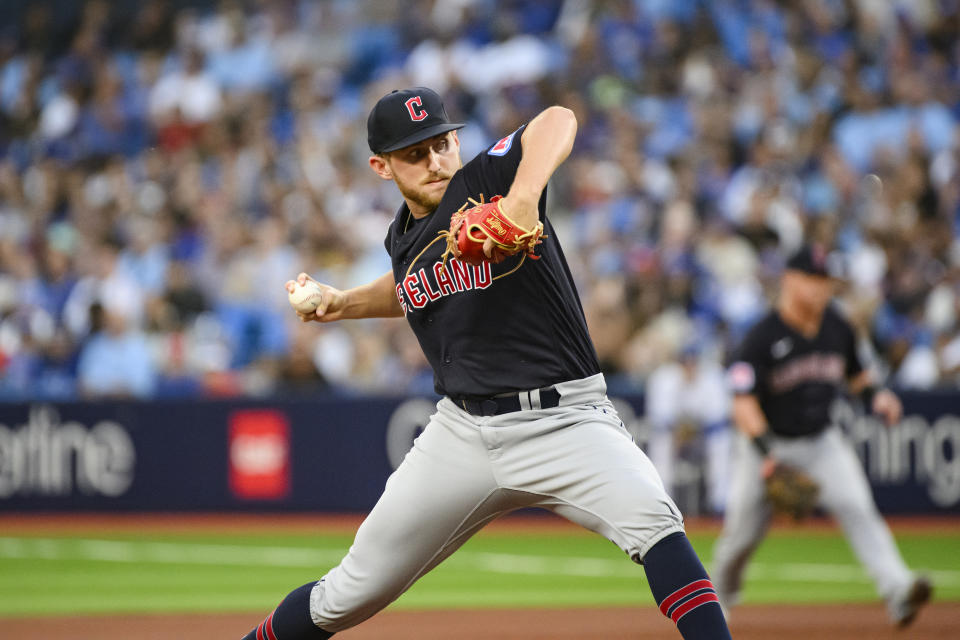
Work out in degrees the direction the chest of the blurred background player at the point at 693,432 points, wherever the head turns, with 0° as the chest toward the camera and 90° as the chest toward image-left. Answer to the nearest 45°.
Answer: approximately 0°

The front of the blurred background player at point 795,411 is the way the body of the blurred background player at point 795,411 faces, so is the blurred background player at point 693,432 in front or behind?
behind

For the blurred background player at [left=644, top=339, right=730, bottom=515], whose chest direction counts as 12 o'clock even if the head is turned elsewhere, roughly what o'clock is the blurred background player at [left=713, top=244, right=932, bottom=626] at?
the blurred background player at [left=713, top=244, right=932, bottom=626] is roughly at 12 o'clock from the blurred background player at [left=644, top=339, right=730, bottom=515].

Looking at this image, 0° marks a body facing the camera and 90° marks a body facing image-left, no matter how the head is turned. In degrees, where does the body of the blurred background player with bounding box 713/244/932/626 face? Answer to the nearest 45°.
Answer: approximately 315°
